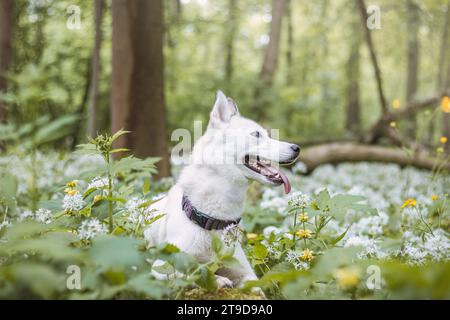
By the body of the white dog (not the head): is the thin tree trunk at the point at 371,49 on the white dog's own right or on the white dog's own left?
on the white dog's own left
